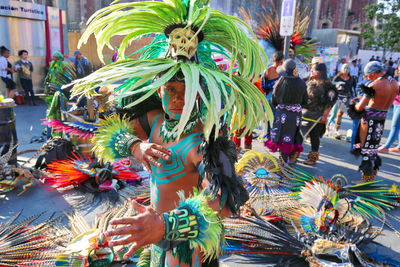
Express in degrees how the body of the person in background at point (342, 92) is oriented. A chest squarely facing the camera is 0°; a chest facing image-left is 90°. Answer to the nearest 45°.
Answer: approximately 0°

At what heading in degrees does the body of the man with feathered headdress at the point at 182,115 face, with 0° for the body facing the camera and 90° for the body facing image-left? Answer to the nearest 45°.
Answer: approximately 45°

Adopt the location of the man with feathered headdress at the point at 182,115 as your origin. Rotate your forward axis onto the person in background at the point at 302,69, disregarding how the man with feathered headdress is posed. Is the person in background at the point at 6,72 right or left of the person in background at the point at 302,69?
left

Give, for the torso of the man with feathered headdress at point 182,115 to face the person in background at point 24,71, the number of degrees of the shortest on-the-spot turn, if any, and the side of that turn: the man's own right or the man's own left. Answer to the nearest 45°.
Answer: approximately 90° to the man's own right

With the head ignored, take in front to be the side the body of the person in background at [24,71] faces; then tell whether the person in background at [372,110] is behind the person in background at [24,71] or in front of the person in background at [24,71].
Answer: in front

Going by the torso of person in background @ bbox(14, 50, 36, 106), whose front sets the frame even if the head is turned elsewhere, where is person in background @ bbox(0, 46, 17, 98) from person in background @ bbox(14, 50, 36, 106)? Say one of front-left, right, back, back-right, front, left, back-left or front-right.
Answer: front-right

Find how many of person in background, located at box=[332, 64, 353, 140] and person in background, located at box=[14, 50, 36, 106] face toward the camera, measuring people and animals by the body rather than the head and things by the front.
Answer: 2
